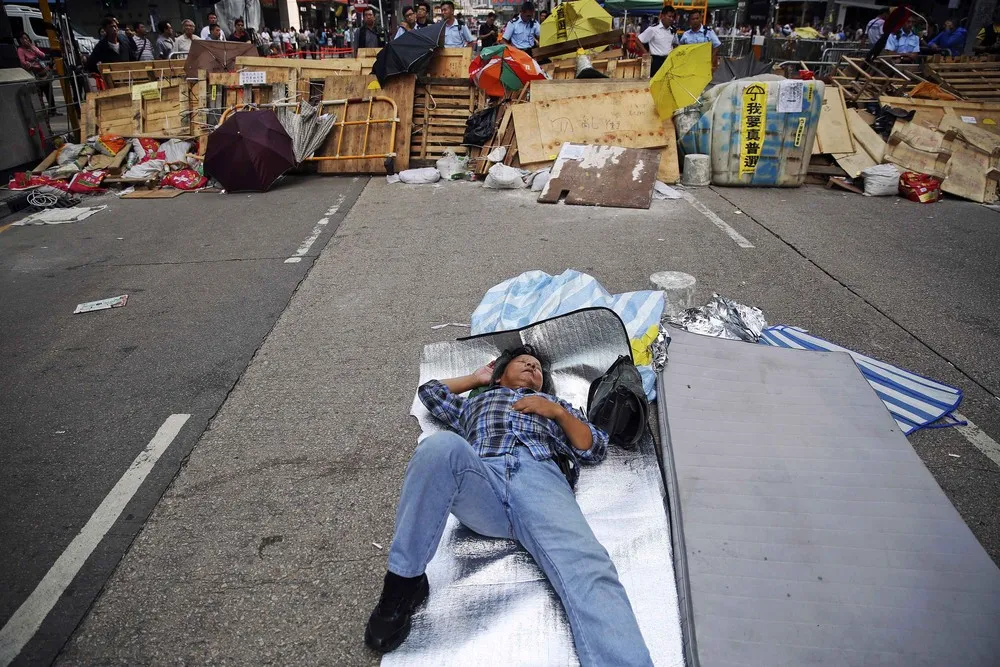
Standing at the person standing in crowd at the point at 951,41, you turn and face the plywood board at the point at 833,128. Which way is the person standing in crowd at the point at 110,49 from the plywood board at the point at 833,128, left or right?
right

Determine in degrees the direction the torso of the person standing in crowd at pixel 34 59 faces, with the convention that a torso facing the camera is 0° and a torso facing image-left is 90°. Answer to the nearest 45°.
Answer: approximately 315°
